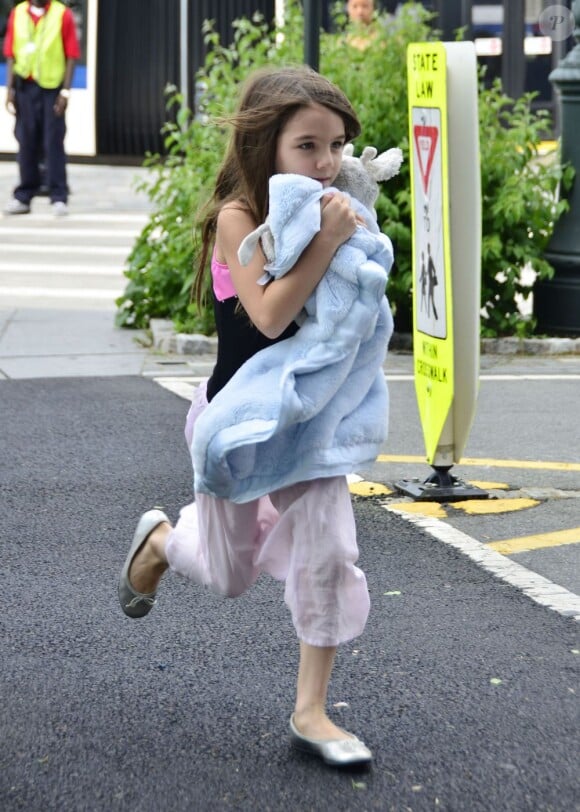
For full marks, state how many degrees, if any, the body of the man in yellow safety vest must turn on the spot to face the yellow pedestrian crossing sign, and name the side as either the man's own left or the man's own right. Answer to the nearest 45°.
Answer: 0° — they already face it

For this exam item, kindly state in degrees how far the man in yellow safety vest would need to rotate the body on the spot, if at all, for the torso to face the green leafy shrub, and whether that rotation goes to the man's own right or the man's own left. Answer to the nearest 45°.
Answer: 0° — they already face it

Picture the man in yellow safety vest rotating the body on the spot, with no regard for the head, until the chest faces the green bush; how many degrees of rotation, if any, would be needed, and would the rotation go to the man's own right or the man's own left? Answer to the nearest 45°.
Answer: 0° — they already face it

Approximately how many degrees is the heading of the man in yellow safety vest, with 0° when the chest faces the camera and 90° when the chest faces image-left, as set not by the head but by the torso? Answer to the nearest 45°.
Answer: approximately 0°

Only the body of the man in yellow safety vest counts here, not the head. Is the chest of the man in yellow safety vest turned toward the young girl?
yes

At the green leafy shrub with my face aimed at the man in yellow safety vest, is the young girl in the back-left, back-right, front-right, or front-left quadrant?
back-left

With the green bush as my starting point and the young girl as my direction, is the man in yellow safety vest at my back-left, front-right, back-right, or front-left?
back-right
